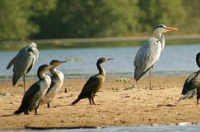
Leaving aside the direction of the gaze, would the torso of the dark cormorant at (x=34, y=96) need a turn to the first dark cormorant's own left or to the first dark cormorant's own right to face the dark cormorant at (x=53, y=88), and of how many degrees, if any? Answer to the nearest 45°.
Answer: approximately 45° to the first dark cormorant's own left

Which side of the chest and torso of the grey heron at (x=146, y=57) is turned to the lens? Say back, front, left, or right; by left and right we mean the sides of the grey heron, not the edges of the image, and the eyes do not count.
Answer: right

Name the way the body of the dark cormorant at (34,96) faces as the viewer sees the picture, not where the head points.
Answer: to the viewer's right
